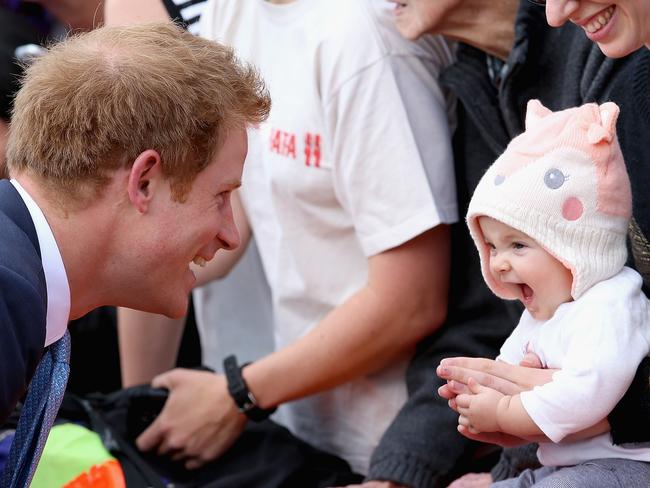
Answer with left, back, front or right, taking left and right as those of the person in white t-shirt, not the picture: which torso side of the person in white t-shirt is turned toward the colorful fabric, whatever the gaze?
front

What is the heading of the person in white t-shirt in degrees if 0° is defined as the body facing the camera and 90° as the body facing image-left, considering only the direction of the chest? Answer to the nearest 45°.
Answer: approximately 45°

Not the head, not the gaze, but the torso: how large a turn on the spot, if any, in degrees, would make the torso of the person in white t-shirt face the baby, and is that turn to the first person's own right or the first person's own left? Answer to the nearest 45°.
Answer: approximately 45° to the first person's own left

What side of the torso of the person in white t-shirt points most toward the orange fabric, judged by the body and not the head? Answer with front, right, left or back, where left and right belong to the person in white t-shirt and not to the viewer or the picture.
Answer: front

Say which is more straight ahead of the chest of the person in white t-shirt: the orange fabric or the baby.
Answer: the orange fabric

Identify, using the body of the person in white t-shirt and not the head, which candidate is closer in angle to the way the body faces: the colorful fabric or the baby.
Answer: the colorful fabric
